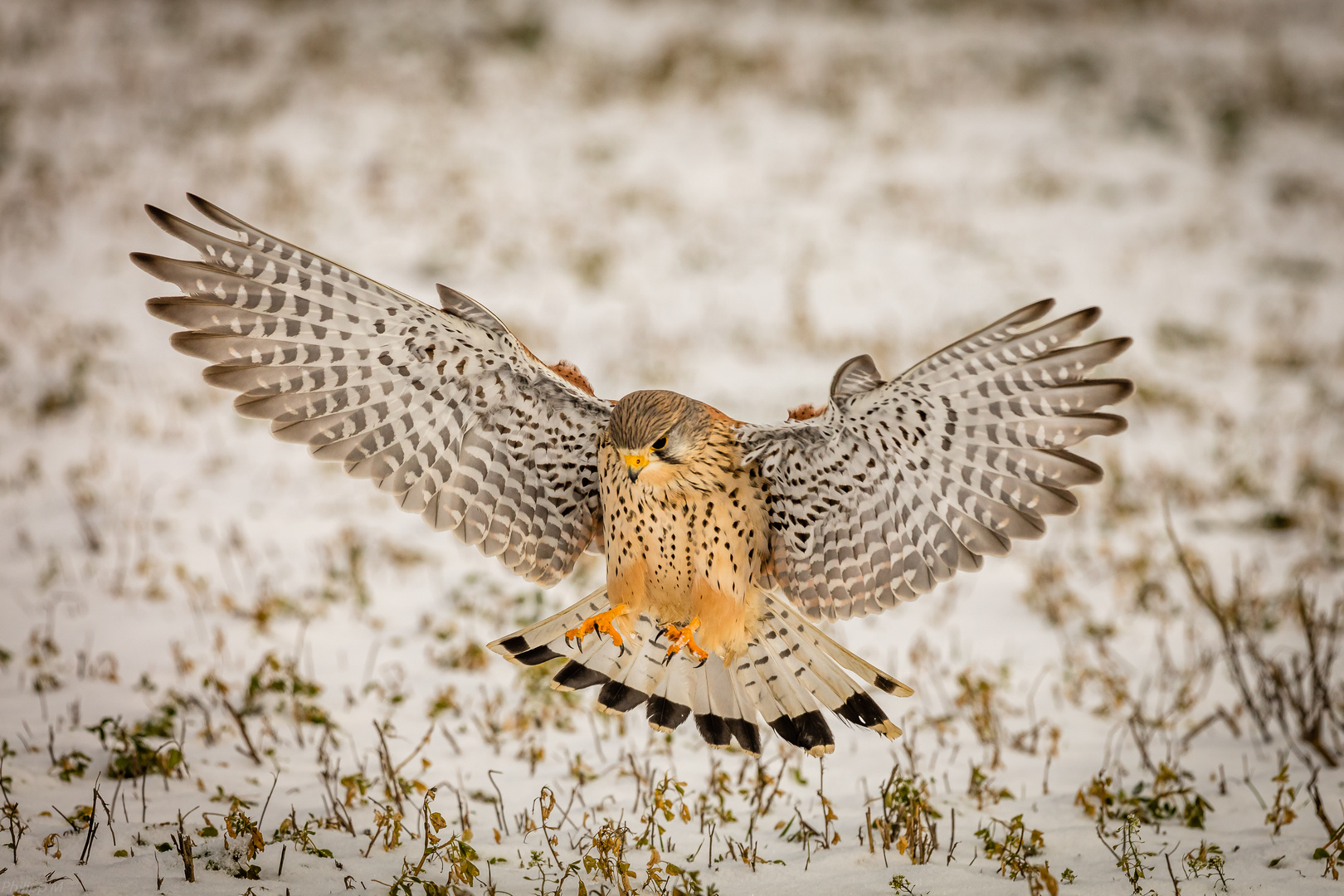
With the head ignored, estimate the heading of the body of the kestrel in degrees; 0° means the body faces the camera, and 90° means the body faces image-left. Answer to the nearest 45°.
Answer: approximately 0°
